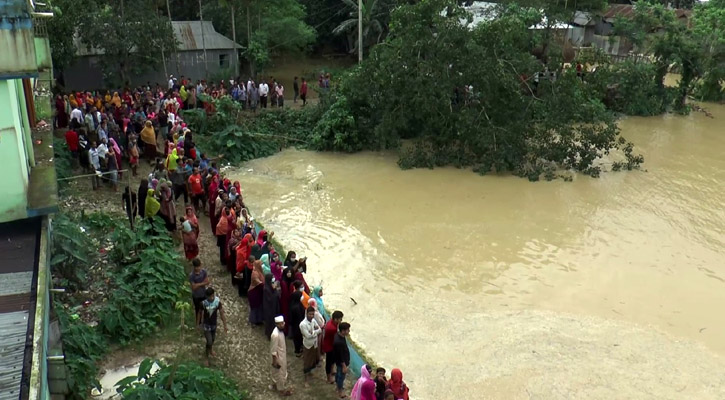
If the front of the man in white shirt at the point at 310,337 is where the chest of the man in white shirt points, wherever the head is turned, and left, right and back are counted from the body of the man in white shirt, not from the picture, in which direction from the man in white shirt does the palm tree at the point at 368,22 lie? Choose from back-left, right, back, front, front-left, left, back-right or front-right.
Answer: back-left

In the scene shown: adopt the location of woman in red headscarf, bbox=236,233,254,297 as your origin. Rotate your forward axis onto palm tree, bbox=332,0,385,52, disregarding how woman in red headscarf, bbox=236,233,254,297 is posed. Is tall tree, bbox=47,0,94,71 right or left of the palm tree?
left

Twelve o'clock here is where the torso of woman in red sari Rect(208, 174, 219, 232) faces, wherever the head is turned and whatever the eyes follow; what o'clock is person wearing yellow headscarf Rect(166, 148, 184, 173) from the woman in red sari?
The person wearing yellow headscarf is roughly at 8 o'clock from the woman in red sari.

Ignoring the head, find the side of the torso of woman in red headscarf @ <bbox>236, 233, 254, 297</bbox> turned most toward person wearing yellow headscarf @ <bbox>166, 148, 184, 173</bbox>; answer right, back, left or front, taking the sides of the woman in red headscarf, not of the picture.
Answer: left

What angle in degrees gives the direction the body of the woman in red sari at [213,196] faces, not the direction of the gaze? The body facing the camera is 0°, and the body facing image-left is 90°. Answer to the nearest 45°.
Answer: approximately 270°

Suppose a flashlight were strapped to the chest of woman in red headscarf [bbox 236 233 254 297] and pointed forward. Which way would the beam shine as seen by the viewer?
to the viewer's right

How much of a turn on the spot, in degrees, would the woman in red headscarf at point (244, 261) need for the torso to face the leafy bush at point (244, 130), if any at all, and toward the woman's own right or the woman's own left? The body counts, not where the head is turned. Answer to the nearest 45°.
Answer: approximately 90° to the woman's own left

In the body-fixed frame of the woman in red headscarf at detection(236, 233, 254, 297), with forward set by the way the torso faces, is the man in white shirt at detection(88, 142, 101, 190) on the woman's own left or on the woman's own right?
on the woman's own left

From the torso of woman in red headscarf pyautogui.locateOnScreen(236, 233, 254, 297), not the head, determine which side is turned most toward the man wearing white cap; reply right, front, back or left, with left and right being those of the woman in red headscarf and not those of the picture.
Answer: right

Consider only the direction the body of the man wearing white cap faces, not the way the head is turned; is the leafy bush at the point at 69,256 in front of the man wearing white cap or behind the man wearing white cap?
behind
